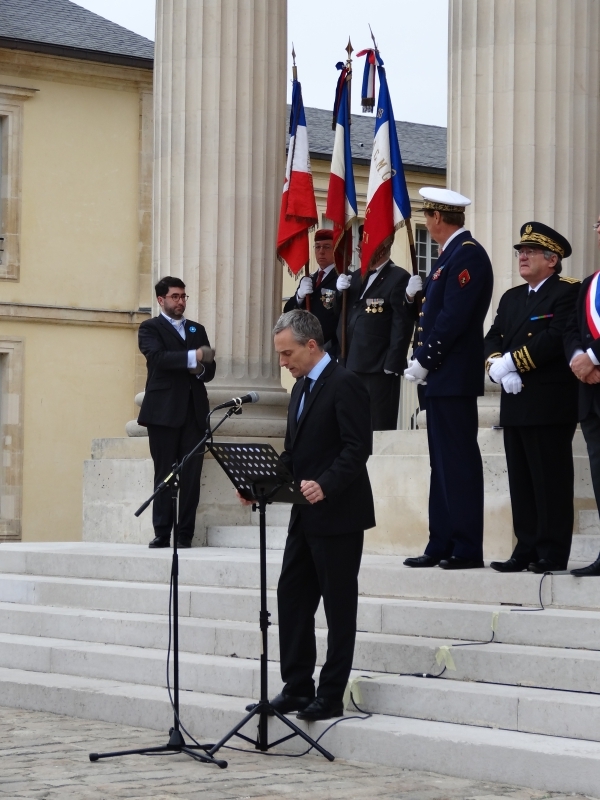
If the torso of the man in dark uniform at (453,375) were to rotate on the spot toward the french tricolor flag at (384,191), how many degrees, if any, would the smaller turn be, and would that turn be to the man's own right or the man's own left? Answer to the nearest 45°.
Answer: approximately 90° to the man's own right

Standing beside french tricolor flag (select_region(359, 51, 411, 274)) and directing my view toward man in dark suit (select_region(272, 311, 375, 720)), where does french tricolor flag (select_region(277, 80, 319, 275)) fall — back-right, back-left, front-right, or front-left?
back-right

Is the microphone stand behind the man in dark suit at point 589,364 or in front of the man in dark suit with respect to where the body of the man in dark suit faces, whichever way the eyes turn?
in front

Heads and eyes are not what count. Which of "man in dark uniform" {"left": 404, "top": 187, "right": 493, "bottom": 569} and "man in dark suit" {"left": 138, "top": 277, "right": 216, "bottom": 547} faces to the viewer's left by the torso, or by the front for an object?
"man in dark uniform" {"left": 404, "top": 187, "right": 493, "bottom": 569}

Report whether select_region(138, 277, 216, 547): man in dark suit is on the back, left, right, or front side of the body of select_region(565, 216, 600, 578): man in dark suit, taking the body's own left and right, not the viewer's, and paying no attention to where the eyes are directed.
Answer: right

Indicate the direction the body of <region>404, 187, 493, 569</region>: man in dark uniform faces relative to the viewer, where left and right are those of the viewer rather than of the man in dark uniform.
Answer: facing to the left of the viewer

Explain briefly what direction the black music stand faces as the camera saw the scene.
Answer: facing away from the viewer and to the right of the viewer

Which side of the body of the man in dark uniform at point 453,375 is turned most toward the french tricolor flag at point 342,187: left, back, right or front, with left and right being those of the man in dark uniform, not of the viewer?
right

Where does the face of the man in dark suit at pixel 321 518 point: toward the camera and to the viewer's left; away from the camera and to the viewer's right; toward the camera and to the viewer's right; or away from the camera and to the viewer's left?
toward the camera and to the viewer's left

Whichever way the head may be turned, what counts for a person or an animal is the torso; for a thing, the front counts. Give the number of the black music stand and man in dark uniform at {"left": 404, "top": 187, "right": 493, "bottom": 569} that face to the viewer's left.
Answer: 1

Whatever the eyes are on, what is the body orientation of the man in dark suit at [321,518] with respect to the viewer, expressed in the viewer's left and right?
facing the viewer and to the left of the viewer
